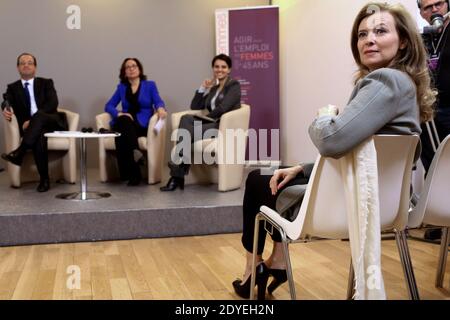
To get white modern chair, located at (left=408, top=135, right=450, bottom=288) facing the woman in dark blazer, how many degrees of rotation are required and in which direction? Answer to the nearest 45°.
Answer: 0° — it already faces them

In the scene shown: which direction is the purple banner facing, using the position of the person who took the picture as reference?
facing the viewer

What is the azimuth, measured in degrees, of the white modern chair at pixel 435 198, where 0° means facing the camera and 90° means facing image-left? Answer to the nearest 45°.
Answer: approximately 135°

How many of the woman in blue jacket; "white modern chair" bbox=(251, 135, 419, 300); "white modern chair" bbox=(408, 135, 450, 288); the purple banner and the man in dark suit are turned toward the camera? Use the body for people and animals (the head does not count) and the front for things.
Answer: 3

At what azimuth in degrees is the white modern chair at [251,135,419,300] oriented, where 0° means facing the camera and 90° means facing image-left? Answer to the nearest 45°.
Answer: approximately 135°

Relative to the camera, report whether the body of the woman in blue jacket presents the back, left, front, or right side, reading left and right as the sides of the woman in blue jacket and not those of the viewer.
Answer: front

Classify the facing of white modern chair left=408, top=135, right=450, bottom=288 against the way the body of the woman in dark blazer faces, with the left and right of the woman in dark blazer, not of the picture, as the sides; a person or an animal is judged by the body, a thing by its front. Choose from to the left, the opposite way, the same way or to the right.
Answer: to the right

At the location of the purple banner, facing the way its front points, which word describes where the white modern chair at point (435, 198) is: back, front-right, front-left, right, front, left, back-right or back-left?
front

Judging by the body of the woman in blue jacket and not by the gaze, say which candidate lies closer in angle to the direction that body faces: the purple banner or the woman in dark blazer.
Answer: the woman in dark blazer

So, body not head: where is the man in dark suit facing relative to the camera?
toward the camera

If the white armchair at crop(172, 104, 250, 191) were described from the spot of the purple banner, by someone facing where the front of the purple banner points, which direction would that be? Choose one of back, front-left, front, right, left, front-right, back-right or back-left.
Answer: front

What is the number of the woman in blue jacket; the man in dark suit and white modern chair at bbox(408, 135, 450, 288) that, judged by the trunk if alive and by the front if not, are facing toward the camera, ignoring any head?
2
